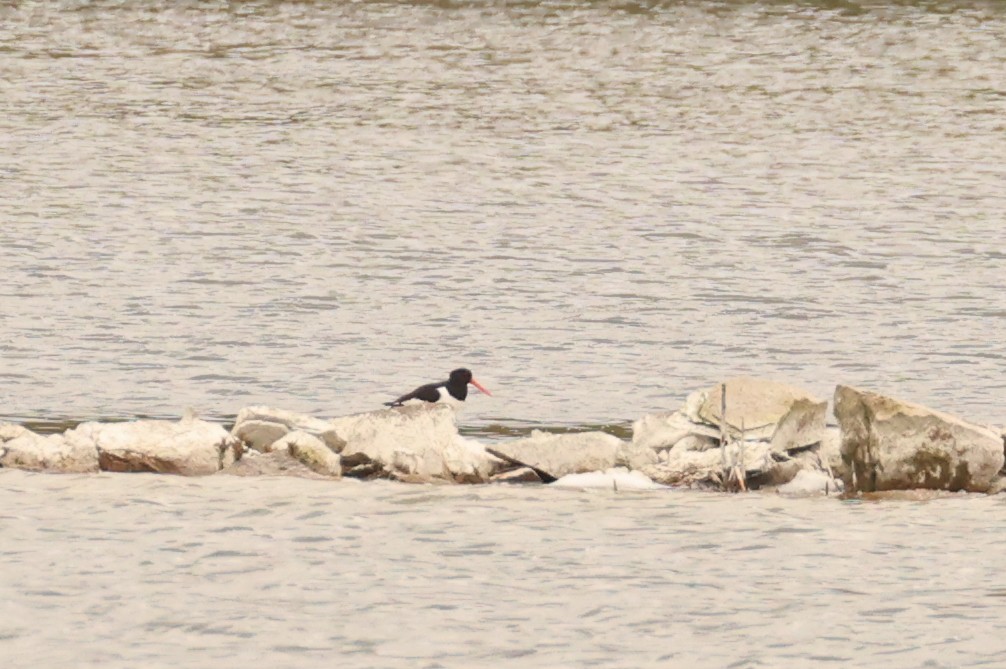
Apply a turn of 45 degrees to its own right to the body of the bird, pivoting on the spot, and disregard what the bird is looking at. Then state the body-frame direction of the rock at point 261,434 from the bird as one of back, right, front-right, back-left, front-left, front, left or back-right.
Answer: right

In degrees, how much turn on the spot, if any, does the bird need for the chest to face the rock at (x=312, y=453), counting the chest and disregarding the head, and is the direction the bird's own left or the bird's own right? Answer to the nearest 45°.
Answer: approximately 135° to the bird's own right

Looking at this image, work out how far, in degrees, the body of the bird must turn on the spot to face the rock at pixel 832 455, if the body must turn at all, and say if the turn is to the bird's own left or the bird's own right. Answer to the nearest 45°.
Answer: approximately 45° to the bird's own right

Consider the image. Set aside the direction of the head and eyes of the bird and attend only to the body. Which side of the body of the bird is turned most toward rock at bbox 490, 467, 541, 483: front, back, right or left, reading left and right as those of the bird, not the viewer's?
right

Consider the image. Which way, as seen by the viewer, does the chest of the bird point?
to the viewer's right

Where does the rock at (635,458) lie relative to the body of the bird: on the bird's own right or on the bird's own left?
on the bird's own right

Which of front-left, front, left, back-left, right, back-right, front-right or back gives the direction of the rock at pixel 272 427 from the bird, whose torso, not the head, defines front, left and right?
back-right
